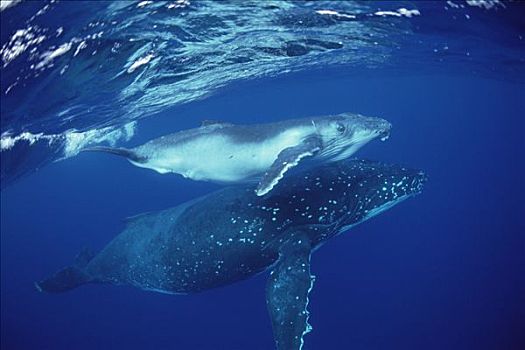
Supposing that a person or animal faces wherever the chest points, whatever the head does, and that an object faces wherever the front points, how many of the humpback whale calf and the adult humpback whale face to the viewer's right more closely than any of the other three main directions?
2

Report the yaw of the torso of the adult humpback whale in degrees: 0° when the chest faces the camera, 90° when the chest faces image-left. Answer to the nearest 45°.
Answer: approximately 270°

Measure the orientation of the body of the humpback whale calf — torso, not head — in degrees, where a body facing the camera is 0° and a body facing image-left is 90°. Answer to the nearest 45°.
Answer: approximately 270°
